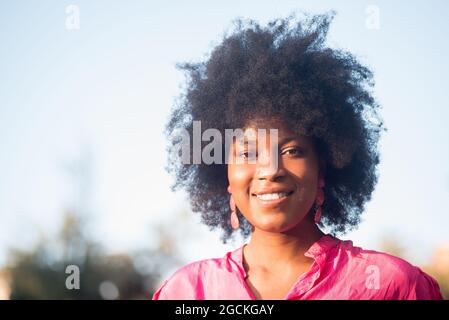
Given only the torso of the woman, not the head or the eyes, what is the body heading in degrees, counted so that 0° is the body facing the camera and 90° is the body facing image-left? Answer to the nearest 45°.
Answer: approximately 0°

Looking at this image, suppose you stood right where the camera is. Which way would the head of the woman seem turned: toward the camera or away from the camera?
toward the camera
